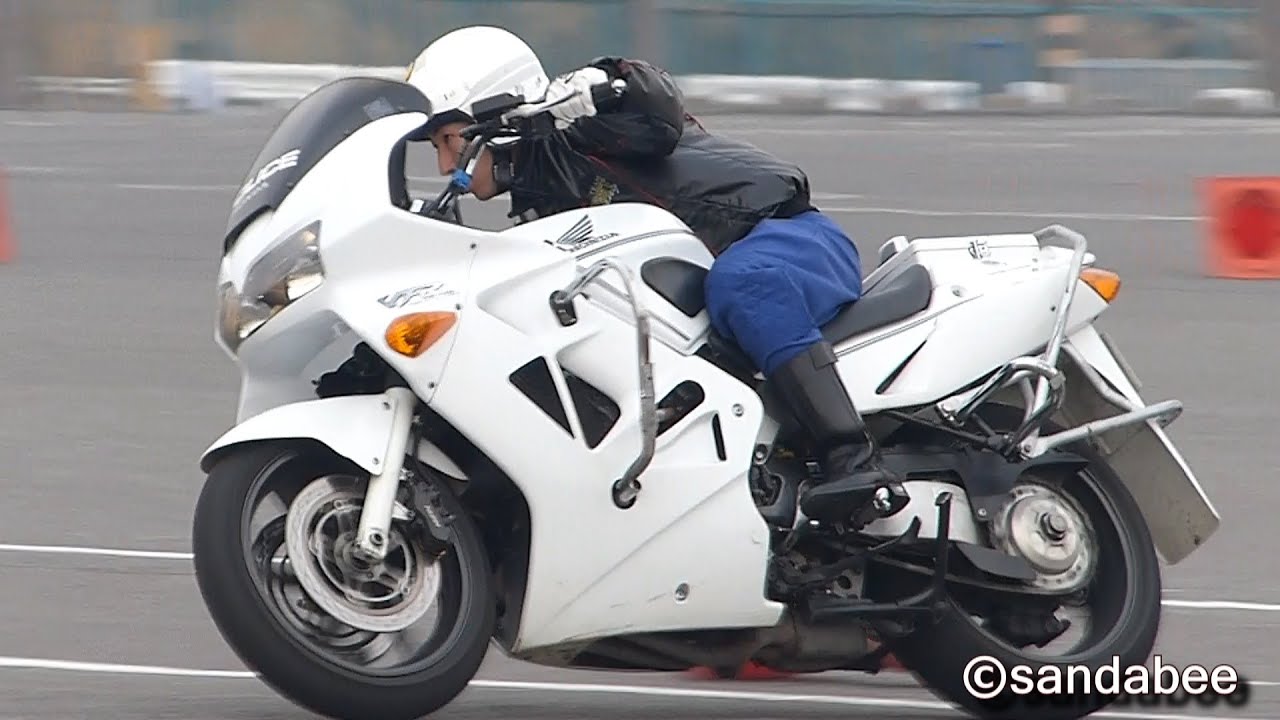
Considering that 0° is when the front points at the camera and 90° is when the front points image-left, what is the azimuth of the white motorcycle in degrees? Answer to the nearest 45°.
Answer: approximately 90°

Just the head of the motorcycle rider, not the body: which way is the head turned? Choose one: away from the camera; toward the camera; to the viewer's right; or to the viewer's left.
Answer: to the viewer's left

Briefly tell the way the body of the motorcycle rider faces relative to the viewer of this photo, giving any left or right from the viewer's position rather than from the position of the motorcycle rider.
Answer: facing to the left of the viewer
